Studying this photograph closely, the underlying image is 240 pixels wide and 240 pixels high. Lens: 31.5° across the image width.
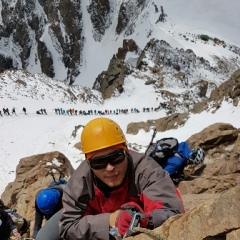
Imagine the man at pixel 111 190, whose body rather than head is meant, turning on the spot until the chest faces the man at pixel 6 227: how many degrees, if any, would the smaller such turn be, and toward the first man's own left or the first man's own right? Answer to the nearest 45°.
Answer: approximately 135° to the first man's own right

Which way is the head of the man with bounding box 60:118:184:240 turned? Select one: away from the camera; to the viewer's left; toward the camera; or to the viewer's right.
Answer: toward the camera

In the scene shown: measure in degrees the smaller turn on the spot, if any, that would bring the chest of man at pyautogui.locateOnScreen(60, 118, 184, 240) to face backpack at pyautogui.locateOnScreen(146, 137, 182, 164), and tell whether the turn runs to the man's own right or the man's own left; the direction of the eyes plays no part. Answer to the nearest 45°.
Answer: approximately 180°

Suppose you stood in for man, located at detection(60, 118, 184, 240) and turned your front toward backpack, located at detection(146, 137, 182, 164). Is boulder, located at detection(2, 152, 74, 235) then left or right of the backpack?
left

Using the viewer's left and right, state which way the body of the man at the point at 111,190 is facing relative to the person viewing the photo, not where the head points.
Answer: facing the viewer
